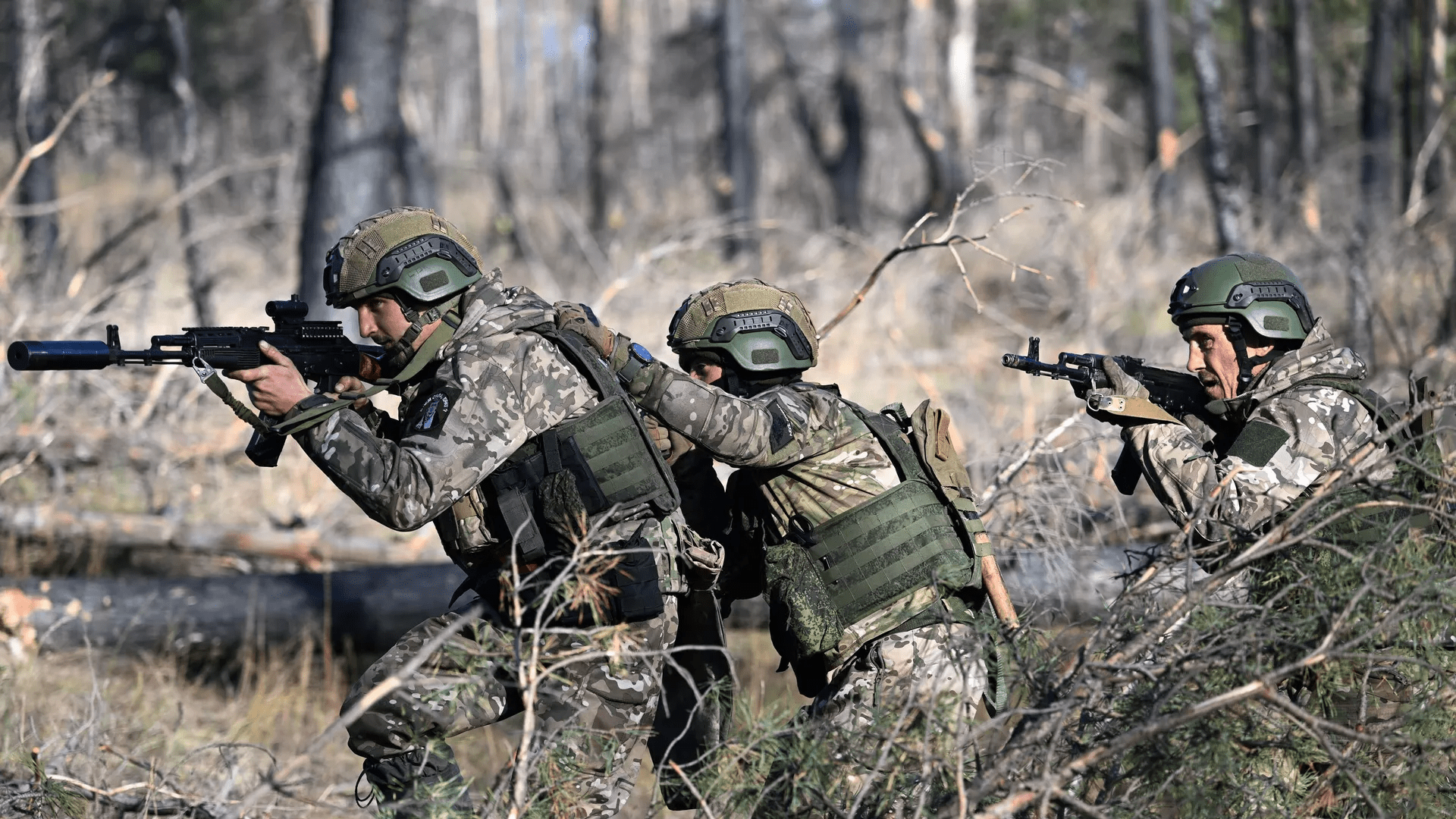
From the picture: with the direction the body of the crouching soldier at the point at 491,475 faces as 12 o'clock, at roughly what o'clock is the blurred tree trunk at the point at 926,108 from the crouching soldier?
The blurred tree trunk is roughly at 4 o'clock from the crouching soldier.

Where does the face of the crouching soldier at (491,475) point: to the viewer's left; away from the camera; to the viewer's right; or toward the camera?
to the viewer's left

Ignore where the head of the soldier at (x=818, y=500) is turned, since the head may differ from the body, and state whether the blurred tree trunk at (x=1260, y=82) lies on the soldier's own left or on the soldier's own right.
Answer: on the soldier's own right

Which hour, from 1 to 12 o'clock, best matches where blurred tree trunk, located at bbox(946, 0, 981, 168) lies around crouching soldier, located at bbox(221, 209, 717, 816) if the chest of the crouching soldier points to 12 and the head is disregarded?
The blurred tree trunk is roughly at 4 o'clock from the crouching soldier.

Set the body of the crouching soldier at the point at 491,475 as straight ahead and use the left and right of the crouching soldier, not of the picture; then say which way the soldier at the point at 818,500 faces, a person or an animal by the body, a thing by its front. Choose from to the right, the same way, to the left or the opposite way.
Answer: the same way

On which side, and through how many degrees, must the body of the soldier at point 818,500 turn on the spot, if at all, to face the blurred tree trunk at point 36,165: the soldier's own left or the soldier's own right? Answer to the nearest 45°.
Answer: approximately 45° to the soldier's own right

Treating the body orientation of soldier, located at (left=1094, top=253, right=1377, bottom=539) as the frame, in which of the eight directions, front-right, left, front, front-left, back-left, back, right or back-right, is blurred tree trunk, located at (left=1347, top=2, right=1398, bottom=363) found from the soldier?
right

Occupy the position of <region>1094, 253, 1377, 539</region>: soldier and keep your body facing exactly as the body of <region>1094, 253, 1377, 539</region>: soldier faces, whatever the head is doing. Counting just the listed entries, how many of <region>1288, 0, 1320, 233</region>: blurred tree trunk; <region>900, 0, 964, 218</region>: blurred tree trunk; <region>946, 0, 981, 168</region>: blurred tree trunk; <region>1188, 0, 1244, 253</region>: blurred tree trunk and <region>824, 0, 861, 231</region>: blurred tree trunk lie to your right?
5

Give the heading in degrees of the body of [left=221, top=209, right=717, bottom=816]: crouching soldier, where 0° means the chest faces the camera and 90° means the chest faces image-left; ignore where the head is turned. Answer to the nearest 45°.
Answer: approximately 90°

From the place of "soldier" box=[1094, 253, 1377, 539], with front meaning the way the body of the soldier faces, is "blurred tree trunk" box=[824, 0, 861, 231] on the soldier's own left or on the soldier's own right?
on the soldier's own right

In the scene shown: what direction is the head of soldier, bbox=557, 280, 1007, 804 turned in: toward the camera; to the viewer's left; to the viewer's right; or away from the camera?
to the viewer's left

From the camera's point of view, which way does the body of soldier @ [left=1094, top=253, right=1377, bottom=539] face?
to the viewer's left
